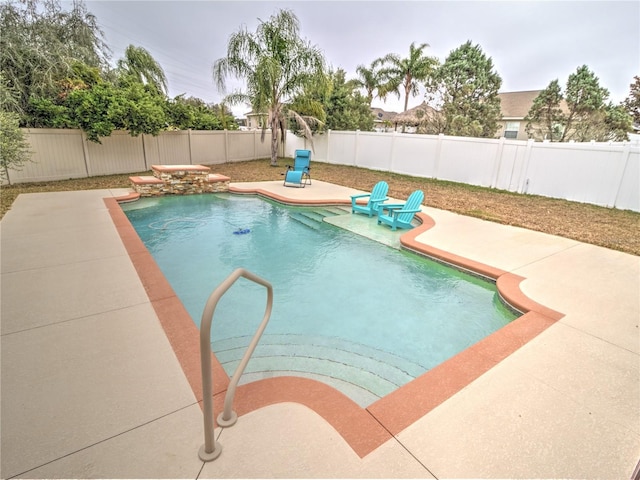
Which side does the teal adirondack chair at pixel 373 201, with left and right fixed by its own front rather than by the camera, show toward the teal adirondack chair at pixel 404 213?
left

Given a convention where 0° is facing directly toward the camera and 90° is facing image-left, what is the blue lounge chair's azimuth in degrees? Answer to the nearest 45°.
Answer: approximately 45°

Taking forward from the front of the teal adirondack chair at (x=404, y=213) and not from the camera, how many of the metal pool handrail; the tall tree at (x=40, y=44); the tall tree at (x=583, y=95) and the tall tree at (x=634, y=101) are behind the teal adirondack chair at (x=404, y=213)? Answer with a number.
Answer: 2

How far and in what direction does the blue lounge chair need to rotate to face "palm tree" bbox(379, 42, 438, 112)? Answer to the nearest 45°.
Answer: approximately 180°

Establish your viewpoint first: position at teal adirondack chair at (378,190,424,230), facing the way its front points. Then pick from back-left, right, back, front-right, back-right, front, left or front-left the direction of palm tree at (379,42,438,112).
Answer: back-right

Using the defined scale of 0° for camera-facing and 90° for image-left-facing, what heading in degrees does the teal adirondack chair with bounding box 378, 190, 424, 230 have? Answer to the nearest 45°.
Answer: approximately 45°

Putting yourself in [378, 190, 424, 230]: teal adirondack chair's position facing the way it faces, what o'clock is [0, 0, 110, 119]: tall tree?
The tall tree is roughly at 2 o'clock from the teal adirondack chair.

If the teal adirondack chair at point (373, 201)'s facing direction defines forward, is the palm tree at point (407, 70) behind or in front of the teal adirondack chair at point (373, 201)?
behind
